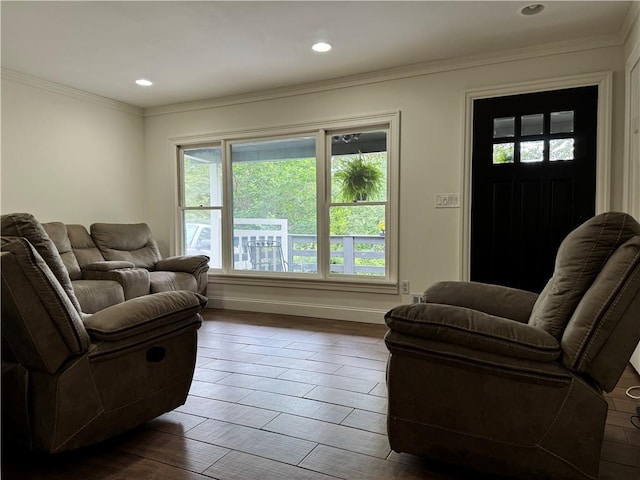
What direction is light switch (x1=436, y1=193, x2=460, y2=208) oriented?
toward the camera

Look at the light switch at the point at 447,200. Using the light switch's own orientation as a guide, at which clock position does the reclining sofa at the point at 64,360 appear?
The reclining sofa is roughly at 1 o'clock from the light switch.

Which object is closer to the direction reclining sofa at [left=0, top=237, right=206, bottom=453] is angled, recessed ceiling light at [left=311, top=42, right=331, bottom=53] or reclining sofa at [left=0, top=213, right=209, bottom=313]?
the recessed ceiling light

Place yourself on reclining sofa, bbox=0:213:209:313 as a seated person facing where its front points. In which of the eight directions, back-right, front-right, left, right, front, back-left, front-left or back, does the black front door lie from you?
front

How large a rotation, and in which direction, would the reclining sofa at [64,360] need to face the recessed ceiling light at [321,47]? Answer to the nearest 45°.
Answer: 0° — it already faces it

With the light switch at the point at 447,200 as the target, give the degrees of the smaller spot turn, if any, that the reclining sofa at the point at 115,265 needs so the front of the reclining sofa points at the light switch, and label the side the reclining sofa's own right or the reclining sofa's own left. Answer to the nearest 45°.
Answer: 0° — it already faces it

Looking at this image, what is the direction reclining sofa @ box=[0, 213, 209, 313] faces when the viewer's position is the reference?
facing the viewer and to the right of the viewer

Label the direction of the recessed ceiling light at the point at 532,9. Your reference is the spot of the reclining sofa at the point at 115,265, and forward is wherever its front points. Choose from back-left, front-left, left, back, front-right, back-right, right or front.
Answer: front

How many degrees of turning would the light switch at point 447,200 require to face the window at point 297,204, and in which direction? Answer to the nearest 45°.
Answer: approximately 90° to its right

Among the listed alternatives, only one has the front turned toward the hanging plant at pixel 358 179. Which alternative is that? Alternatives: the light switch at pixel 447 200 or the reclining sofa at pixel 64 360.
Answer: the reclining sofa

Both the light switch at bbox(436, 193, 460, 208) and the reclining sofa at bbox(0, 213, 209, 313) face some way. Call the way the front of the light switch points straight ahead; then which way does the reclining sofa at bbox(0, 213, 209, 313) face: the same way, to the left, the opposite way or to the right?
to the left

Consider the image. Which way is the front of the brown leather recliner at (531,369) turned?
to the viewer's left

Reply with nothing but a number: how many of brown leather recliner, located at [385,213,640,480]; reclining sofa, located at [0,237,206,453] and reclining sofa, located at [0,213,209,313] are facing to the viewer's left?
1

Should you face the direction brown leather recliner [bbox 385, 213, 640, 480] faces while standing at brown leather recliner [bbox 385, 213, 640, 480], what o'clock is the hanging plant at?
The hanging plant is roughly at 2 o'clock from the brown leather recliner.

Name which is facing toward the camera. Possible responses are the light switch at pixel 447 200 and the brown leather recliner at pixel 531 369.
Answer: the light switch

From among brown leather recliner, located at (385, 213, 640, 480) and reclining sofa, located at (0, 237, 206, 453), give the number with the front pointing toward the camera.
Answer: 0
